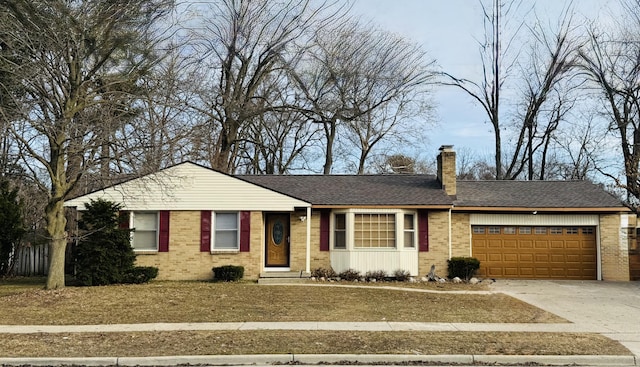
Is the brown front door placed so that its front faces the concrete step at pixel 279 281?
yes

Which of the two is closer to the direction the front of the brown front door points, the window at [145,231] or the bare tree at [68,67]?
the bare tree

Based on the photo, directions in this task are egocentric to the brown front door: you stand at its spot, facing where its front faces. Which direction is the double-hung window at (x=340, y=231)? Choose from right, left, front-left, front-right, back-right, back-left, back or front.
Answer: left

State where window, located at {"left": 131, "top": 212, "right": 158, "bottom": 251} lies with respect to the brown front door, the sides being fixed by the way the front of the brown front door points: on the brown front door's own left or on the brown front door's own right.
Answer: on the brown front door's own right

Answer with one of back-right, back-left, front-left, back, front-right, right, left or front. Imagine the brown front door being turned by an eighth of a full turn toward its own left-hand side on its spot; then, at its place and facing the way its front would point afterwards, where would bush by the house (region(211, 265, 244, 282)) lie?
right

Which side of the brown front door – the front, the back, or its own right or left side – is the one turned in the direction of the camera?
front

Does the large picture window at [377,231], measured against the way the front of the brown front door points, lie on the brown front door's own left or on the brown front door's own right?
on the brown front door's own left

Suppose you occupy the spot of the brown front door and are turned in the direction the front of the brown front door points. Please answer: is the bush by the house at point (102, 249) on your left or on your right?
on your right

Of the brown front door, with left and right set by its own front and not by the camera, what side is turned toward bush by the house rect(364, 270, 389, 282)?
left

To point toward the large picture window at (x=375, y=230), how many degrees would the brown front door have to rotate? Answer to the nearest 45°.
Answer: approximately 90° to its left

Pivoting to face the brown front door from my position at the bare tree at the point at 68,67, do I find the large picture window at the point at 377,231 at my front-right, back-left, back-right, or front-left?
front-right

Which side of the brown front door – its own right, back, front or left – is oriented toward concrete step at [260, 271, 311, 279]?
front

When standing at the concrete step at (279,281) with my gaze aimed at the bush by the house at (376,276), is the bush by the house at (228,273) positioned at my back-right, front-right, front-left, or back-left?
back-left

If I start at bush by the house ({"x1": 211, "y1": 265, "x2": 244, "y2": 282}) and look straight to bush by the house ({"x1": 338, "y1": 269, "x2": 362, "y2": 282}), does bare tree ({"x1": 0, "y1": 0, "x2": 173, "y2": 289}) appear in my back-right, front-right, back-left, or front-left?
back-right

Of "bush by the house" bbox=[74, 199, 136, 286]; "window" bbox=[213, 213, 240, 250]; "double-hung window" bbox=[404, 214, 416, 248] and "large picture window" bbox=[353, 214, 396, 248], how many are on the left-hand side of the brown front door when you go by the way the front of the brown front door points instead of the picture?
2

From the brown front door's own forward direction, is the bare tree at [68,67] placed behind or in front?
in front
